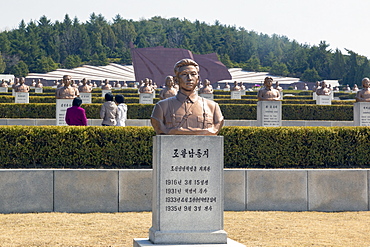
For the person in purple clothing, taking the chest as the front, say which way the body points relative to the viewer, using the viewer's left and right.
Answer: facing away from the viewer

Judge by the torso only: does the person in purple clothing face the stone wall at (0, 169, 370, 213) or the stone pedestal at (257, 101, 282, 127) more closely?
the stone pedestal

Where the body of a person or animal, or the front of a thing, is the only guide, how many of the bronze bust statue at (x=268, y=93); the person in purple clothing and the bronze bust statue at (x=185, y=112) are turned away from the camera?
1

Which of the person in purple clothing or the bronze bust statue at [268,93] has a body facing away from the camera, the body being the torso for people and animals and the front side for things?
the person in purple clothing

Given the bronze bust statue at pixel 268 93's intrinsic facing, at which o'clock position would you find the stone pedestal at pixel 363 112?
The stone pedestal is roughly at 9 o'clock from the bronze bust statue.

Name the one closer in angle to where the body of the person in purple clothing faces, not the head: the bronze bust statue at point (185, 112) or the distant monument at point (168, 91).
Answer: the distant monument

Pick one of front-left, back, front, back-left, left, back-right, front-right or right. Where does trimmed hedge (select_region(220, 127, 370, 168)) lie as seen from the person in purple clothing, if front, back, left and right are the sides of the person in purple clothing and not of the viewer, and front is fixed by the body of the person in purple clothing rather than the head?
back-right

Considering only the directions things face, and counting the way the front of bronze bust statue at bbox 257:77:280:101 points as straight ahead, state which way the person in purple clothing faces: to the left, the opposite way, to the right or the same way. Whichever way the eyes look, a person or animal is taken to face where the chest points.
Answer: the opposite way

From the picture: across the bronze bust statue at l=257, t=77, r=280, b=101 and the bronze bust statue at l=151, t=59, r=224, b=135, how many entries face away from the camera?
0

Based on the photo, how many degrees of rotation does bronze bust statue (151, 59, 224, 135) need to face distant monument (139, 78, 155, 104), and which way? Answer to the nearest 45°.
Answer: approximately 180°

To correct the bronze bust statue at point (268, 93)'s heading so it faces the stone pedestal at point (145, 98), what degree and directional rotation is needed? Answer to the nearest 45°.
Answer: approximately 135° to its right

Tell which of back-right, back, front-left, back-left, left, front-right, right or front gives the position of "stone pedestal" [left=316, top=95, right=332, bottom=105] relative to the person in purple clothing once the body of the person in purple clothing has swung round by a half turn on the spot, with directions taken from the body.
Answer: back-left

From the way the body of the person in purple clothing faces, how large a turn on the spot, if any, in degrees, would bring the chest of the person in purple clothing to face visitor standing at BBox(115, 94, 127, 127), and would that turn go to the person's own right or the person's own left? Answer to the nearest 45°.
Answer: approximately 45° to the person's own right
